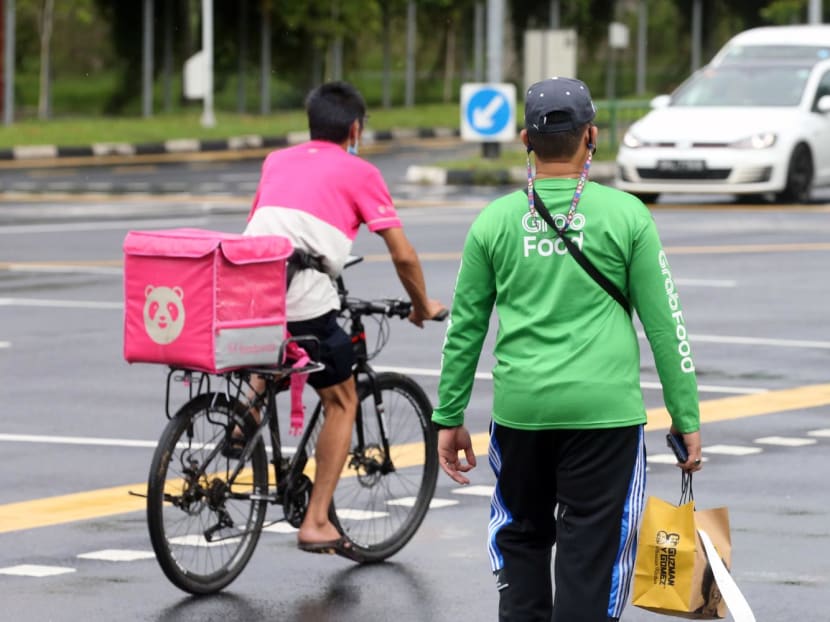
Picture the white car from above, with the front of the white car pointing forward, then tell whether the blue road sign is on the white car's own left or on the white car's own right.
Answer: on the white car's own right

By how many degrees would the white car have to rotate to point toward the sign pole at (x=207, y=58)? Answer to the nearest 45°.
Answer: approximately 90° to its right

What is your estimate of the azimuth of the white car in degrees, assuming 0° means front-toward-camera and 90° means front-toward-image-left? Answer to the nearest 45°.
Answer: approximately 45°

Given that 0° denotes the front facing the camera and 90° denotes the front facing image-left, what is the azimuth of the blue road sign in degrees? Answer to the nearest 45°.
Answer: approximately 0°

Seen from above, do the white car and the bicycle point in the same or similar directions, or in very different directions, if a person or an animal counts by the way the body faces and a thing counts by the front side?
very different directions

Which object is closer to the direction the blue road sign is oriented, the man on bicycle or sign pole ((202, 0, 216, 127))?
the man on bicycle

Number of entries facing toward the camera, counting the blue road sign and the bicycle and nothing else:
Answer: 1

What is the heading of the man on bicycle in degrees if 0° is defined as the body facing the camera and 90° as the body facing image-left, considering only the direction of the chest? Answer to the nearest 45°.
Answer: approximately 225°

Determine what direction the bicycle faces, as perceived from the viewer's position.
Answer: facing away from the viewer and to the right of the viewer

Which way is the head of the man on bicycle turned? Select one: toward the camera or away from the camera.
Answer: away from the camera
